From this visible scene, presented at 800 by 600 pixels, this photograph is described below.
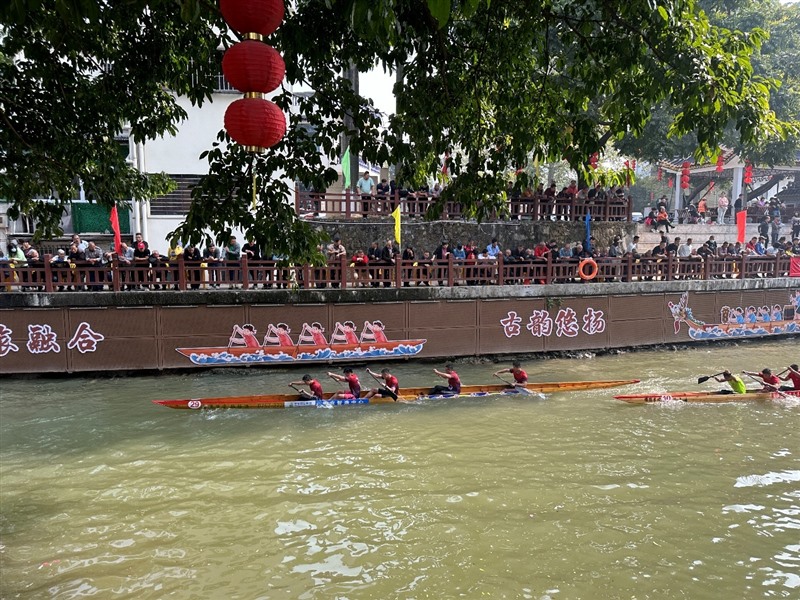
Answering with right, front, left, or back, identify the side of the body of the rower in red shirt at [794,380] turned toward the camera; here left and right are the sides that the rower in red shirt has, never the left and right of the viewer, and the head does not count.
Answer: left

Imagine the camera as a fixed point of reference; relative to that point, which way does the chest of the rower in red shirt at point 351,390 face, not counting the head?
to the viewer's left

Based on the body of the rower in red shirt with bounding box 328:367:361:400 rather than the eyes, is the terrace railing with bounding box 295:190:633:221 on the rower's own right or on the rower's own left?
on the rower's own right

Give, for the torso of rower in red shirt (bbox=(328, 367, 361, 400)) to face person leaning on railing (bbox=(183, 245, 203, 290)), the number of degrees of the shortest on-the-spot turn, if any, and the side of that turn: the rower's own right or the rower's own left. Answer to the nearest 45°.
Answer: approximately 45° to the rower's own right

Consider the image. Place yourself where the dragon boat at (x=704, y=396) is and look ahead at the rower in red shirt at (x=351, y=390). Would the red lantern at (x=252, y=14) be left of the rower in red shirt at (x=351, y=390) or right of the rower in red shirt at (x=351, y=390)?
left

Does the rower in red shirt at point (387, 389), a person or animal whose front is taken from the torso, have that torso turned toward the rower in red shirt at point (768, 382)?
no

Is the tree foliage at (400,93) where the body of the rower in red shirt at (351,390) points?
no

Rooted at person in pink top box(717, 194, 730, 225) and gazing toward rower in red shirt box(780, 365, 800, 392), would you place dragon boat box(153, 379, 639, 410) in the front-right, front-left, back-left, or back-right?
front-right

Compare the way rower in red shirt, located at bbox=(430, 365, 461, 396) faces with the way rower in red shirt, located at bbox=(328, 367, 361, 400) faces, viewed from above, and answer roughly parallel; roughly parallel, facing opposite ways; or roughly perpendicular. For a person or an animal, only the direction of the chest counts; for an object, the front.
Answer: roughly parallel

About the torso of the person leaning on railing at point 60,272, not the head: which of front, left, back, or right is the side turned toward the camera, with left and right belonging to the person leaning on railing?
front

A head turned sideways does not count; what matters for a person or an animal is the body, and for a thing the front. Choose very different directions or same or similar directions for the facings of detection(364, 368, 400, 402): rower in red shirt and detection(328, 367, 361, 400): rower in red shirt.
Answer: same or similar directions

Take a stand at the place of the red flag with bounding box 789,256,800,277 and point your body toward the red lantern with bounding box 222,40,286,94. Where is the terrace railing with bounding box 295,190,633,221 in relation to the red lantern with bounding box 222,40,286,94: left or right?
right

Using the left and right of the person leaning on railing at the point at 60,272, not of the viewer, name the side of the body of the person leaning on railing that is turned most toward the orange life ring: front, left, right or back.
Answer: left

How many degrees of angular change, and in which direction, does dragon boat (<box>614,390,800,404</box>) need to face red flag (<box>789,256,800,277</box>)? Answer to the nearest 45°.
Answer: approximately 90° to its right

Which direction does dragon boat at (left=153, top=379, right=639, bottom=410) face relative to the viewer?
to the viewer's left

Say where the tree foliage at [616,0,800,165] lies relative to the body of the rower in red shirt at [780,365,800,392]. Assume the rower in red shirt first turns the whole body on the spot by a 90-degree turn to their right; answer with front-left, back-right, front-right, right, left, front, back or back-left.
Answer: front

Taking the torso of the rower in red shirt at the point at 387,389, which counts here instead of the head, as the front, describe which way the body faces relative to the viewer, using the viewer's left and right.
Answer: facing to the left of the viewer

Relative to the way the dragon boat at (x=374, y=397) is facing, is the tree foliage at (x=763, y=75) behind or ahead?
behind

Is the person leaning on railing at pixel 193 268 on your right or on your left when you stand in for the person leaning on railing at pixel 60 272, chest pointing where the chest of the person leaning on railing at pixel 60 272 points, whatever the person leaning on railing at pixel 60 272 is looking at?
on your left
